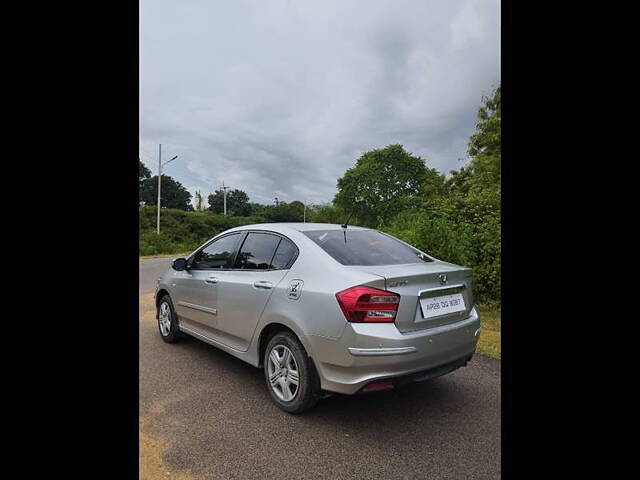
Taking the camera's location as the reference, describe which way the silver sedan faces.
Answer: facing away from the viewer and to the left of the viewer

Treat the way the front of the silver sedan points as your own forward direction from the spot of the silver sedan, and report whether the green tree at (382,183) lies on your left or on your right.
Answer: on your right
